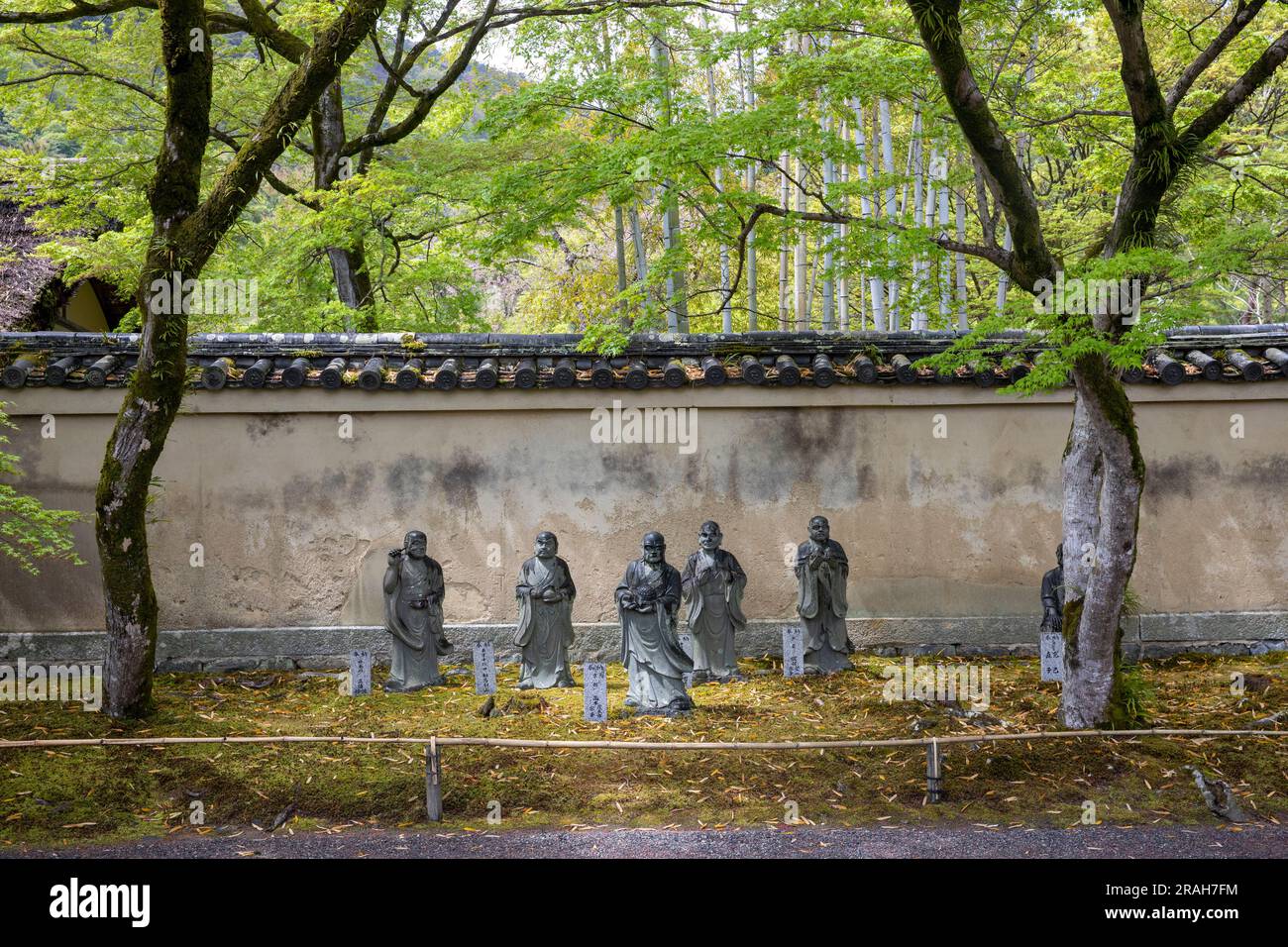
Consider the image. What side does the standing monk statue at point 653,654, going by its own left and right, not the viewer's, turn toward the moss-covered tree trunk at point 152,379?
right

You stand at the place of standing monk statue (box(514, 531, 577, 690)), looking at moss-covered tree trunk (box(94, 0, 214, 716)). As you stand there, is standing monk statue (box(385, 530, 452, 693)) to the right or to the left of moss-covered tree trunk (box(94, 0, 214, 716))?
right

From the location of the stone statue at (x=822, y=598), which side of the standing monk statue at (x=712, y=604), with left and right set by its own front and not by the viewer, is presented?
left

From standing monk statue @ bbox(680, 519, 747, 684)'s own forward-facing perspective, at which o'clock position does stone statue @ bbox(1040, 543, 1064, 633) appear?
The stone statue is roughly at 9 o'clock from the standing monk statue.

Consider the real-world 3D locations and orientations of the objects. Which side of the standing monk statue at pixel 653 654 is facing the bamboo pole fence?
front

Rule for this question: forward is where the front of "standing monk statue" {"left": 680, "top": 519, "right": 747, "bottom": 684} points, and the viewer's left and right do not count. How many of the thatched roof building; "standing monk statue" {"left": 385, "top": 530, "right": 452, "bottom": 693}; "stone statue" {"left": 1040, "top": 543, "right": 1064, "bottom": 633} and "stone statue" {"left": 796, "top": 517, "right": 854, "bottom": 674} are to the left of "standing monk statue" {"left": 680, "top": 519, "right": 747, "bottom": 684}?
2

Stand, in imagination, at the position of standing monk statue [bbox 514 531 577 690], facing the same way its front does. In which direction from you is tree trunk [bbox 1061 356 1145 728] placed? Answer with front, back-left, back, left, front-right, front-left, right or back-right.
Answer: front-left

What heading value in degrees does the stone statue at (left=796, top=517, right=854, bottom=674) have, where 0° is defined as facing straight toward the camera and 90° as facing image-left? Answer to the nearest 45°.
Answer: approximately 0°

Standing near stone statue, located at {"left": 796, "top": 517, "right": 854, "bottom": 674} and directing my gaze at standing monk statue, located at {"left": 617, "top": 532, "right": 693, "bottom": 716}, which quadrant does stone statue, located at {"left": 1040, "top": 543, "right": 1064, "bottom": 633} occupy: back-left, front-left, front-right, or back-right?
back-left
